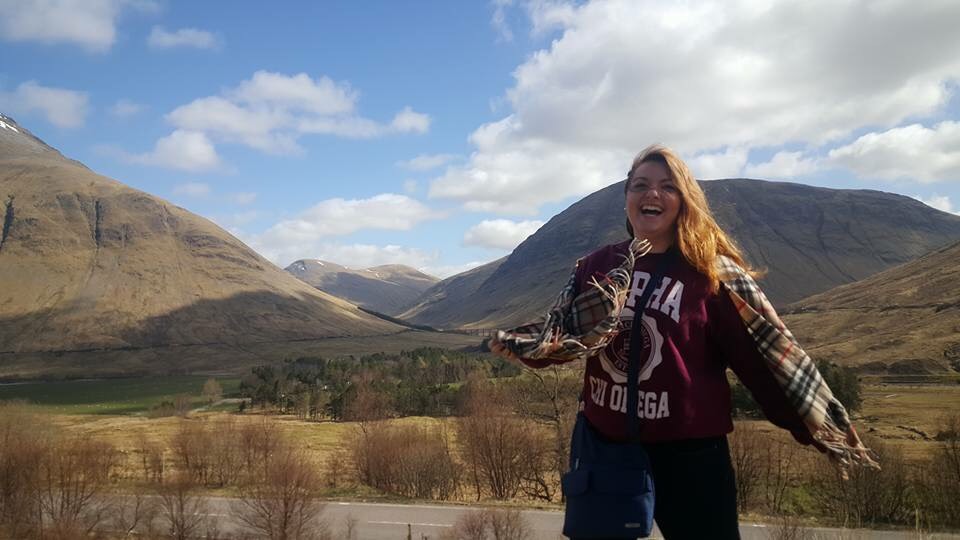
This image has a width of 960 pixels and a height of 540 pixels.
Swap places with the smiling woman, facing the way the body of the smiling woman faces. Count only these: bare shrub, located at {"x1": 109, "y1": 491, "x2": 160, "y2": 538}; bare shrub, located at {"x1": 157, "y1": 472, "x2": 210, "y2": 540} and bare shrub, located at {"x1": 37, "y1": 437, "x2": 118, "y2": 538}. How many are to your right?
3

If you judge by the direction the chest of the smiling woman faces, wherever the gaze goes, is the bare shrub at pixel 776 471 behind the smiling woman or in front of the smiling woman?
behind

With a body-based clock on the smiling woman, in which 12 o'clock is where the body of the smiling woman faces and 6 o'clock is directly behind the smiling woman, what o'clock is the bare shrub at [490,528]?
The bare shrub is roughly at 4 o'clock from the smiling woman.

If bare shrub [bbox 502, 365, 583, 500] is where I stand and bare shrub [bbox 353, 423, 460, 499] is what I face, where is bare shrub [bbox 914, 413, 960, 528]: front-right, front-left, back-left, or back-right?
back-left

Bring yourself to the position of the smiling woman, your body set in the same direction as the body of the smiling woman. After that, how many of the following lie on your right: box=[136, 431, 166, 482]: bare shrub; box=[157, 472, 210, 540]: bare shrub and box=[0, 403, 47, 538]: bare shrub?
3

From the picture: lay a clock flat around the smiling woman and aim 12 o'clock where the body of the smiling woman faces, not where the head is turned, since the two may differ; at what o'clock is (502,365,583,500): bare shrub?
The bare shrub is roughly at 4 o'clock from the smiling woman.

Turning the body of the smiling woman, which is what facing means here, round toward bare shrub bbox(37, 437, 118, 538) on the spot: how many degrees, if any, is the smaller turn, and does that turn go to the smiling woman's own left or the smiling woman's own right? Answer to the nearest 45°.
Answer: approximately 90° to the smiling woman's own right

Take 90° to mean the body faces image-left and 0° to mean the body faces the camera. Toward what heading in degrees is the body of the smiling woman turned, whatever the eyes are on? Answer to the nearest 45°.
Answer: approximately 45°

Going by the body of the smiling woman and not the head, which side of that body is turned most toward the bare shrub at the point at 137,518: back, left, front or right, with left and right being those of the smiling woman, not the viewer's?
right
